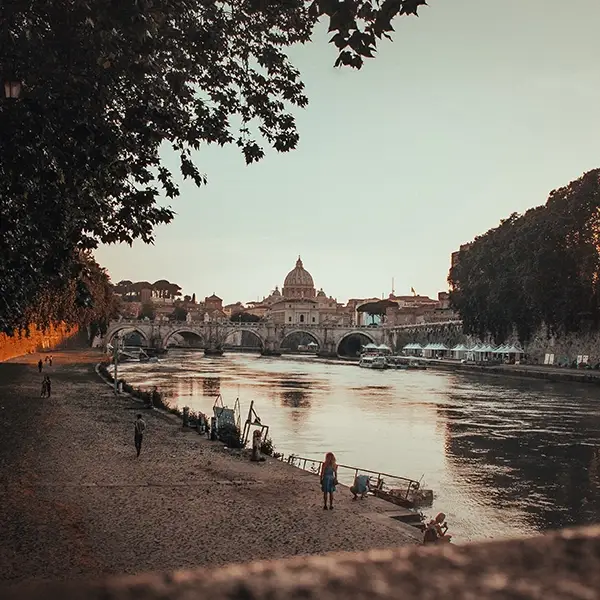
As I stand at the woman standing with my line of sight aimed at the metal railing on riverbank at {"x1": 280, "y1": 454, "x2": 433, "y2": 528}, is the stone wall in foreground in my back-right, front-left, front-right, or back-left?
back-right

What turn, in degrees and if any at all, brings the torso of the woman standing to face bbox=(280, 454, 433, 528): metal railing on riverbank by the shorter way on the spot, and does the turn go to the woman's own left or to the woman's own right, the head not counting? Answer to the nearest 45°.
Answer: approximately 45° to the woman's own right

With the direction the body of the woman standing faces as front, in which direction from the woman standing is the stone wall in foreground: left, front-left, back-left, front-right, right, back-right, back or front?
back

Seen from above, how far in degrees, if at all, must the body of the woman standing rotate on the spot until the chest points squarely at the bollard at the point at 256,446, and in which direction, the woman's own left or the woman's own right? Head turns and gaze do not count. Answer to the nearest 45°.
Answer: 0° — they already face it

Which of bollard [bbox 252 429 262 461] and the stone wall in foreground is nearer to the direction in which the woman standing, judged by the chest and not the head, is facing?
the bollard

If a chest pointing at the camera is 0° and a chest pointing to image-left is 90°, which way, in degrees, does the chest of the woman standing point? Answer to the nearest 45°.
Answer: approximately 180°
